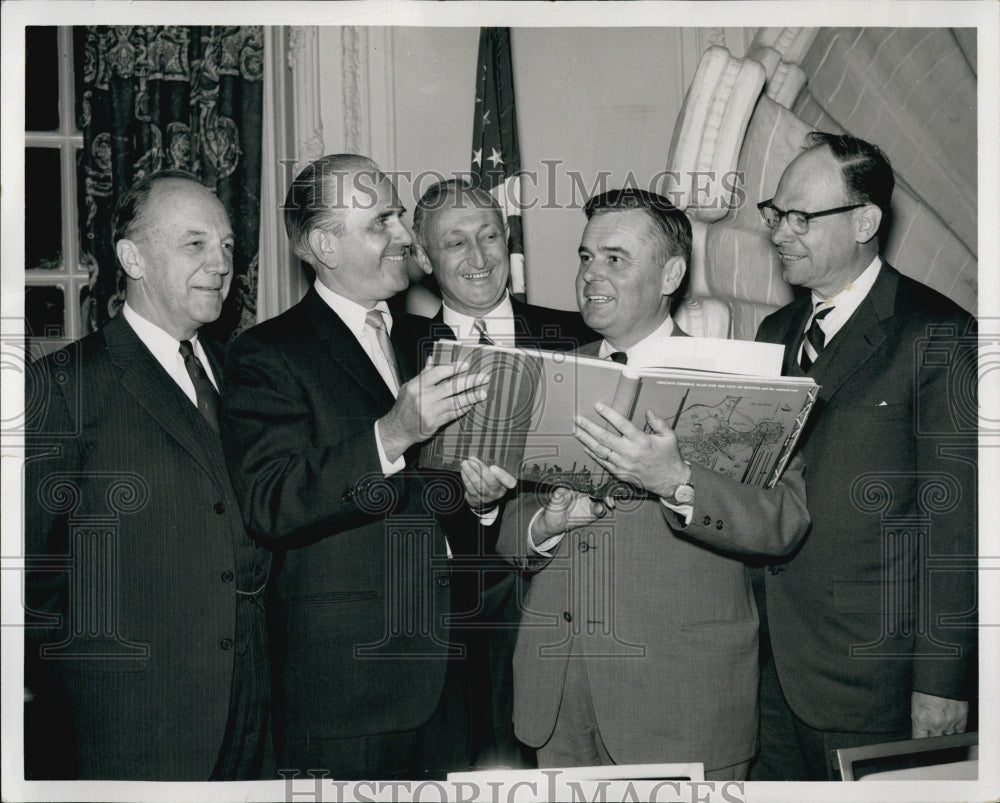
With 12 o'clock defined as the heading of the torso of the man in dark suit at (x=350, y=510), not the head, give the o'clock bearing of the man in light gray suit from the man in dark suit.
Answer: The man in light gray suit is roughly at 11 o'clock from the man in dark suit.

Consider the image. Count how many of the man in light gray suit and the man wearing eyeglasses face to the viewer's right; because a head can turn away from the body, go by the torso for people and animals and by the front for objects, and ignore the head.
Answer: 0

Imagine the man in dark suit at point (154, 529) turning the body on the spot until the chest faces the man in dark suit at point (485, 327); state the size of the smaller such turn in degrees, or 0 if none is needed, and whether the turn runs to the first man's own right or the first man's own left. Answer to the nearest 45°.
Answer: approximately 45° to the first man's own left

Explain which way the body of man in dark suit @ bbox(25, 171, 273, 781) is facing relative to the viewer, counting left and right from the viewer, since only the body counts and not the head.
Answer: facing the viewer and to the right of the viewer

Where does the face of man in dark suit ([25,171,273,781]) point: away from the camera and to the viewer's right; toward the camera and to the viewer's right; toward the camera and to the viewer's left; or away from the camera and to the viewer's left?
toward the camera and to the viewer's right

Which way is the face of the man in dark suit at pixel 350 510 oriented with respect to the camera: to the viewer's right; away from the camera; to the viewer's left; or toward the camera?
to the viewer's right

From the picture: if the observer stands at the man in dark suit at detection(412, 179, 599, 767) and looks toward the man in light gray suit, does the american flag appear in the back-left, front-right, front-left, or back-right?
back-left

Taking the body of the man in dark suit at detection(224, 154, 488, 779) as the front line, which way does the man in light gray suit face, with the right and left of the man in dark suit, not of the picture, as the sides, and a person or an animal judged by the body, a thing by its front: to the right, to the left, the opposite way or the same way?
to the right

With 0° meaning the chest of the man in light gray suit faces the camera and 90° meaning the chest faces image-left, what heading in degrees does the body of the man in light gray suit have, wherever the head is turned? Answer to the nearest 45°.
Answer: approximately 45°

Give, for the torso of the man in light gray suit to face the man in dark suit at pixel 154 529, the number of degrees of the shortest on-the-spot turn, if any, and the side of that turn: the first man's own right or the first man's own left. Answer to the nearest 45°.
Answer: approximately 45° to the first man's own right
